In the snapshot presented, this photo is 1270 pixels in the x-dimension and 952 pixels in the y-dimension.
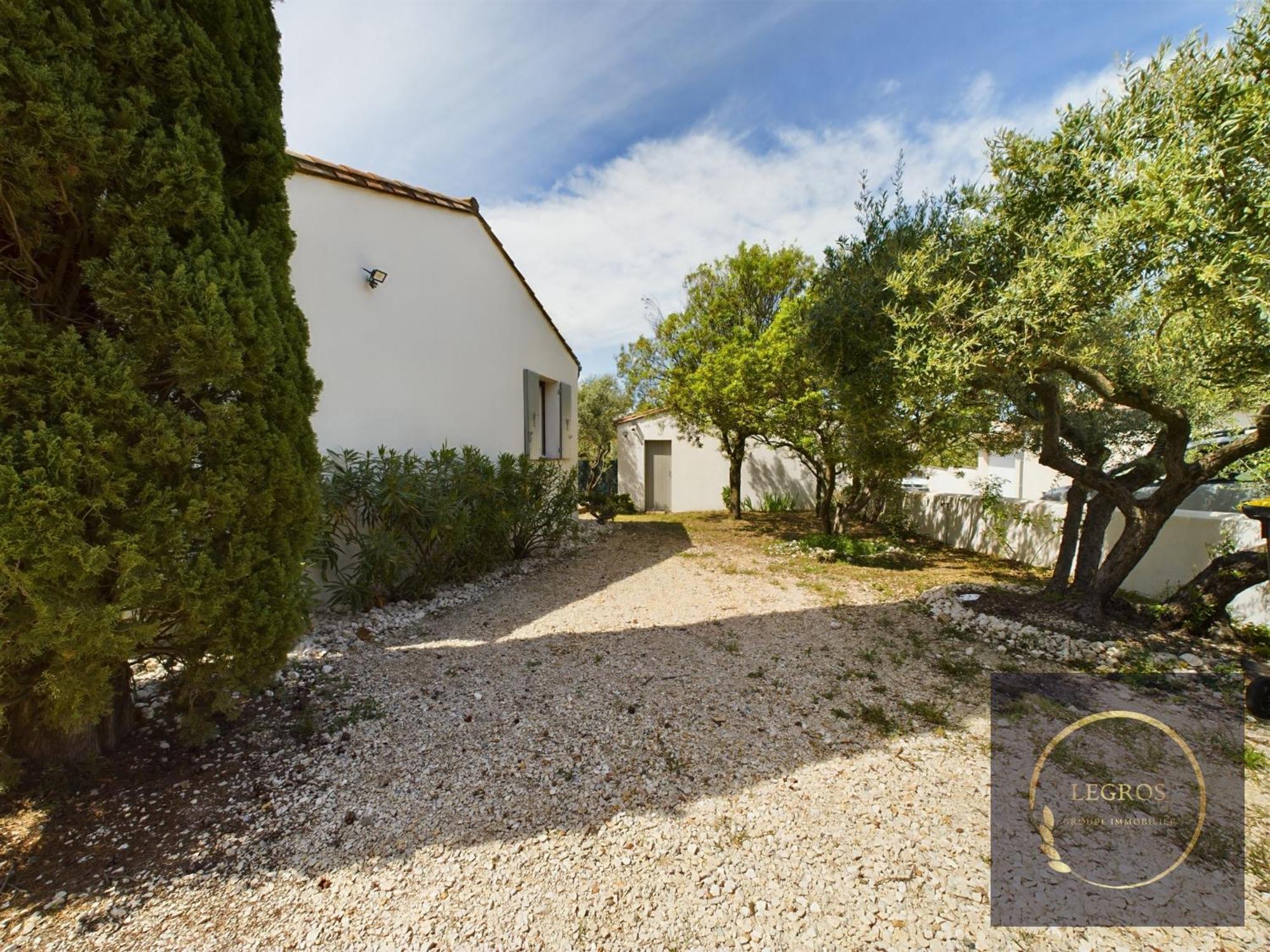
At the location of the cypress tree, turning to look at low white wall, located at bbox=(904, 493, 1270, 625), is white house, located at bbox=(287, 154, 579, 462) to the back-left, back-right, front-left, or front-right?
front-left

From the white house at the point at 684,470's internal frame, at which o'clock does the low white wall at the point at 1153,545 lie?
The low white wall is roughly at 11 o'clock from the white house.

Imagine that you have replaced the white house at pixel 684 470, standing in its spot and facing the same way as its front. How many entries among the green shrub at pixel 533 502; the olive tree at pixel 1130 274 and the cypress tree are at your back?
0

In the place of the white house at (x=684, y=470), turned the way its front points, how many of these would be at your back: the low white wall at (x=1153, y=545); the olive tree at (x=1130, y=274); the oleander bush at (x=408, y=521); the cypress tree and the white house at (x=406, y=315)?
0

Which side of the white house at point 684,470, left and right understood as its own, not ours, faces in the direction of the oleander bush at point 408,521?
front

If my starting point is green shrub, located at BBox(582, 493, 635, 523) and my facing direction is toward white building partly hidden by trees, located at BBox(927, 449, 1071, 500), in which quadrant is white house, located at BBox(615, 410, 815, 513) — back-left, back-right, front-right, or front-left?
front-left

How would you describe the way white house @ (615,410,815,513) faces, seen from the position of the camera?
facing the viewer

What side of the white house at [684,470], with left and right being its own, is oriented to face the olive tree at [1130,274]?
front

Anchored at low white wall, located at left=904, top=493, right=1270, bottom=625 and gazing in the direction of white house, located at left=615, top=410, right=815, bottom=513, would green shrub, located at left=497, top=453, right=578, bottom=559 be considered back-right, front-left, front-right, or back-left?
front-left

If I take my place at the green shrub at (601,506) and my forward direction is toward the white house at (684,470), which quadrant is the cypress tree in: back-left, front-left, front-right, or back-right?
back-right

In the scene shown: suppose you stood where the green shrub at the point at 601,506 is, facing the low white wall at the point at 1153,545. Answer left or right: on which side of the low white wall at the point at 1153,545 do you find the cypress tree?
right

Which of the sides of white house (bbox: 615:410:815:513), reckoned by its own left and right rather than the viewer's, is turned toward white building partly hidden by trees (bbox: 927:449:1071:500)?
left
